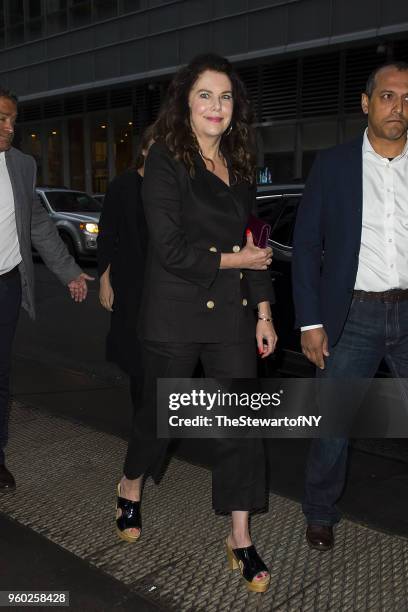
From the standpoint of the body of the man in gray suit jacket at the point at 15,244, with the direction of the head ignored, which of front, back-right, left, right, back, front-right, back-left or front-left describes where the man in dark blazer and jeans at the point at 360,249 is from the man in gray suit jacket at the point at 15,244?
left

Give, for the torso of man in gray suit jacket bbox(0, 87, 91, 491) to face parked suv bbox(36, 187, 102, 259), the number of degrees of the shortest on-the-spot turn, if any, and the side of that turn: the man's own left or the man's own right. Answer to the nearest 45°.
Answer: approximately 135° to the man's own right

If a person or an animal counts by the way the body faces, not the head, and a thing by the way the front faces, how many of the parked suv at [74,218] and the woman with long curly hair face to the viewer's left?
0

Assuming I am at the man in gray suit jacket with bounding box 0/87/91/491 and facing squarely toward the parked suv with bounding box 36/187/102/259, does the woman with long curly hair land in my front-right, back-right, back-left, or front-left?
back-right

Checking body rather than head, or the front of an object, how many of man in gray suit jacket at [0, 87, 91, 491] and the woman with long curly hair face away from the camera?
0

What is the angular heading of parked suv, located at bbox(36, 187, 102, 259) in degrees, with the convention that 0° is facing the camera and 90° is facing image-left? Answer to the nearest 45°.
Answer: approximately 315°

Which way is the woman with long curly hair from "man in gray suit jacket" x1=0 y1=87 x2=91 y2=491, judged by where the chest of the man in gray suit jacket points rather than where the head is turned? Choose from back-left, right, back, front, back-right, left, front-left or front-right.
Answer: left

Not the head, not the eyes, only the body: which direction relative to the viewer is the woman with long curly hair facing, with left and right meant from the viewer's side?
facing the viewer and to the right of the viewer

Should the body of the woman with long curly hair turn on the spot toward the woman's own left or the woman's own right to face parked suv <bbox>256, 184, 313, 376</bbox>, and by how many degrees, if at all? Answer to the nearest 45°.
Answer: approximately 135° to the woman's own left
